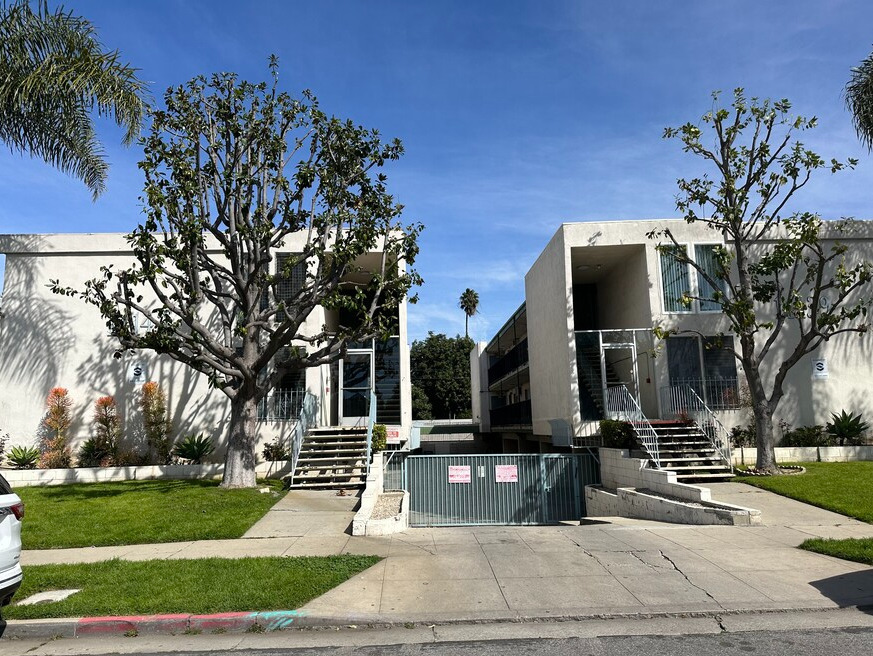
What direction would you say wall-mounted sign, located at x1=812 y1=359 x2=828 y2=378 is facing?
toward the camera

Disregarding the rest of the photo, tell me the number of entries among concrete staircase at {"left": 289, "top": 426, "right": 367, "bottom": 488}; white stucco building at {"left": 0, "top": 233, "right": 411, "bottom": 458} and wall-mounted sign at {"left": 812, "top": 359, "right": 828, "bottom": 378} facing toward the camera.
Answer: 3

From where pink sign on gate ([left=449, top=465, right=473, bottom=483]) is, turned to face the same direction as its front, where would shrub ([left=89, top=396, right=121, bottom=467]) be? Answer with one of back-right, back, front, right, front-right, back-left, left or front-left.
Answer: right

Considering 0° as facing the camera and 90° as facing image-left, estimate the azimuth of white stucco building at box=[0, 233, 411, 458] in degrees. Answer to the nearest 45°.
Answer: approximately 0°

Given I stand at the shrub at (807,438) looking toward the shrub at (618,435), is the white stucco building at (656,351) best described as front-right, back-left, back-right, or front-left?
front-right

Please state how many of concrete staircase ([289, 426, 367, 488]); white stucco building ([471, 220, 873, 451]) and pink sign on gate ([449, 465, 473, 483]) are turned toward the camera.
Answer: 3

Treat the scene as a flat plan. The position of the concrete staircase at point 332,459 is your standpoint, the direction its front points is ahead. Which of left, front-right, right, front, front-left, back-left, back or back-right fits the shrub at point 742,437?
left

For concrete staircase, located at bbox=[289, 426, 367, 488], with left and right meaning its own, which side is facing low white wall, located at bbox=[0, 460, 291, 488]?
right

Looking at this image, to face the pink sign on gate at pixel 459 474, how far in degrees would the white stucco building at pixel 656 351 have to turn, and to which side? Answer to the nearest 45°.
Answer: approximately 45° to its right

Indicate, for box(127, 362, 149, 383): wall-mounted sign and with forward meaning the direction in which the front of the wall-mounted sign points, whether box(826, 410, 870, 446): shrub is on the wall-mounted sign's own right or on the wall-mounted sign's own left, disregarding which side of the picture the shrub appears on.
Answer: on the wall-mounted sign's own left

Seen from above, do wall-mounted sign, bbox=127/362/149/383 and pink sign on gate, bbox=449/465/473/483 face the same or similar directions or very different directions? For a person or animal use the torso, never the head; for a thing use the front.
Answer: same or similar directions

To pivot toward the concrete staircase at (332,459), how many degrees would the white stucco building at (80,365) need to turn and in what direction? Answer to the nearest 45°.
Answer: approximately 45° to its left

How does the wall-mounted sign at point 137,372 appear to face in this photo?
toward the camera

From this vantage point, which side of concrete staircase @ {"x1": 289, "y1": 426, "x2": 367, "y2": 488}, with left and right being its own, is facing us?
front

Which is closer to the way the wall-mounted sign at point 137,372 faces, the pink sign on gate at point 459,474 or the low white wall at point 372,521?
the low white wall

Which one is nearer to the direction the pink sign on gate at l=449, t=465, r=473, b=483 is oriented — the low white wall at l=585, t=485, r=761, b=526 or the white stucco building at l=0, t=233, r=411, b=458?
the low white wall
